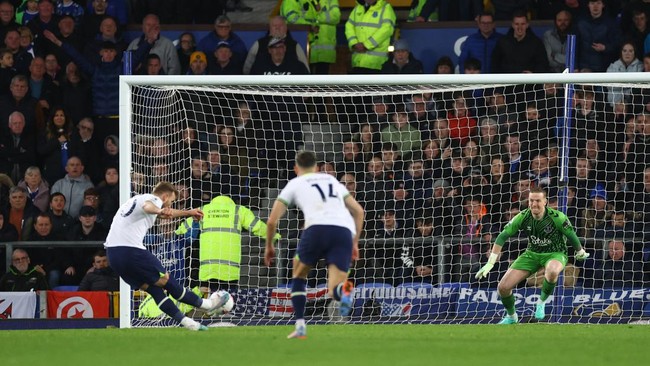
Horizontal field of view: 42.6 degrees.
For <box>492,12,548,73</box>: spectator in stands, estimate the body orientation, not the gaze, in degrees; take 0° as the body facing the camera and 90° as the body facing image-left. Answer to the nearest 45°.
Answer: approximately 0°

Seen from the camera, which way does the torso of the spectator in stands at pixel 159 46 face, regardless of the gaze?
toward the camera

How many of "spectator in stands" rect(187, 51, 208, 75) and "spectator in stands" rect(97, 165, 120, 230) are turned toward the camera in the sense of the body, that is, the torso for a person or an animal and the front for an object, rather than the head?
2

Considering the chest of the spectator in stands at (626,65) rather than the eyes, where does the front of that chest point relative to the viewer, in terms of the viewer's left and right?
facing the viewer

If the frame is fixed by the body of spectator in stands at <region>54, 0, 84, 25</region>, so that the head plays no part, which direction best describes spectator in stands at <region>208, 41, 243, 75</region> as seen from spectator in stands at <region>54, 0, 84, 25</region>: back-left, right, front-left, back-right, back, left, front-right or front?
front-left

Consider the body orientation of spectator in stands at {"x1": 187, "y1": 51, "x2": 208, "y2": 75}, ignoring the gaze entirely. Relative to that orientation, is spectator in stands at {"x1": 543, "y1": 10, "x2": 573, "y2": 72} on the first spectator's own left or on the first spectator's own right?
on the first spectator's own left

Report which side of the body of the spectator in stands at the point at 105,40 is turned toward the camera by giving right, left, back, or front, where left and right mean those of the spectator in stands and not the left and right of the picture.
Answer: front

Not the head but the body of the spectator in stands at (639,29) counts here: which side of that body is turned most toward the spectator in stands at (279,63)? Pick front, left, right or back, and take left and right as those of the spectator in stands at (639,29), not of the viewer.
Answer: right

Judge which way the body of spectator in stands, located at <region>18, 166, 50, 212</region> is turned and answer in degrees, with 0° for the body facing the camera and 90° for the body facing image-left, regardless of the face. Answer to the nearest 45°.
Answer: approximately 0°

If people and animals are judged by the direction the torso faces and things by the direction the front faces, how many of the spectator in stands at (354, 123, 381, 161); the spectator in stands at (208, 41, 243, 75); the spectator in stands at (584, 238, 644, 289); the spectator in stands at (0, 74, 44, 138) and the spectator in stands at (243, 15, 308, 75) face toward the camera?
5

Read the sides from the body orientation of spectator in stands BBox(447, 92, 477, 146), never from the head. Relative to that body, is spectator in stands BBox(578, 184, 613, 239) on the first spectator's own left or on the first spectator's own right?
on the first spectator's own left

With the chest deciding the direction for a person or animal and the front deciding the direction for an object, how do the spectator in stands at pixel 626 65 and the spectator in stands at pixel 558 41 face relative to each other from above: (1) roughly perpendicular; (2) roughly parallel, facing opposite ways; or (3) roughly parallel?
roughly parallel

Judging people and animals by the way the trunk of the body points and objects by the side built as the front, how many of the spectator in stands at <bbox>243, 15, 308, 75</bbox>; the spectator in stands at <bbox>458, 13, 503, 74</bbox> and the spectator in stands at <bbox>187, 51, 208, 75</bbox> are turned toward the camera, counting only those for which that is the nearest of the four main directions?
3

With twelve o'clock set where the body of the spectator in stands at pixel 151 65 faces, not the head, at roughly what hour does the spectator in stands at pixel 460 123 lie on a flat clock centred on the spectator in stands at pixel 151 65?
the spectator in stands at pixel 460 123 is roughly at 10 o'clock from the spectator in stands at pixel 151 65.

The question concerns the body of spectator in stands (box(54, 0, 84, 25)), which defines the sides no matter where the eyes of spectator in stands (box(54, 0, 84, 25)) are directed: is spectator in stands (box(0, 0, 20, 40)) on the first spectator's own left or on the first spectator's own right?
on the first spectator's own right
